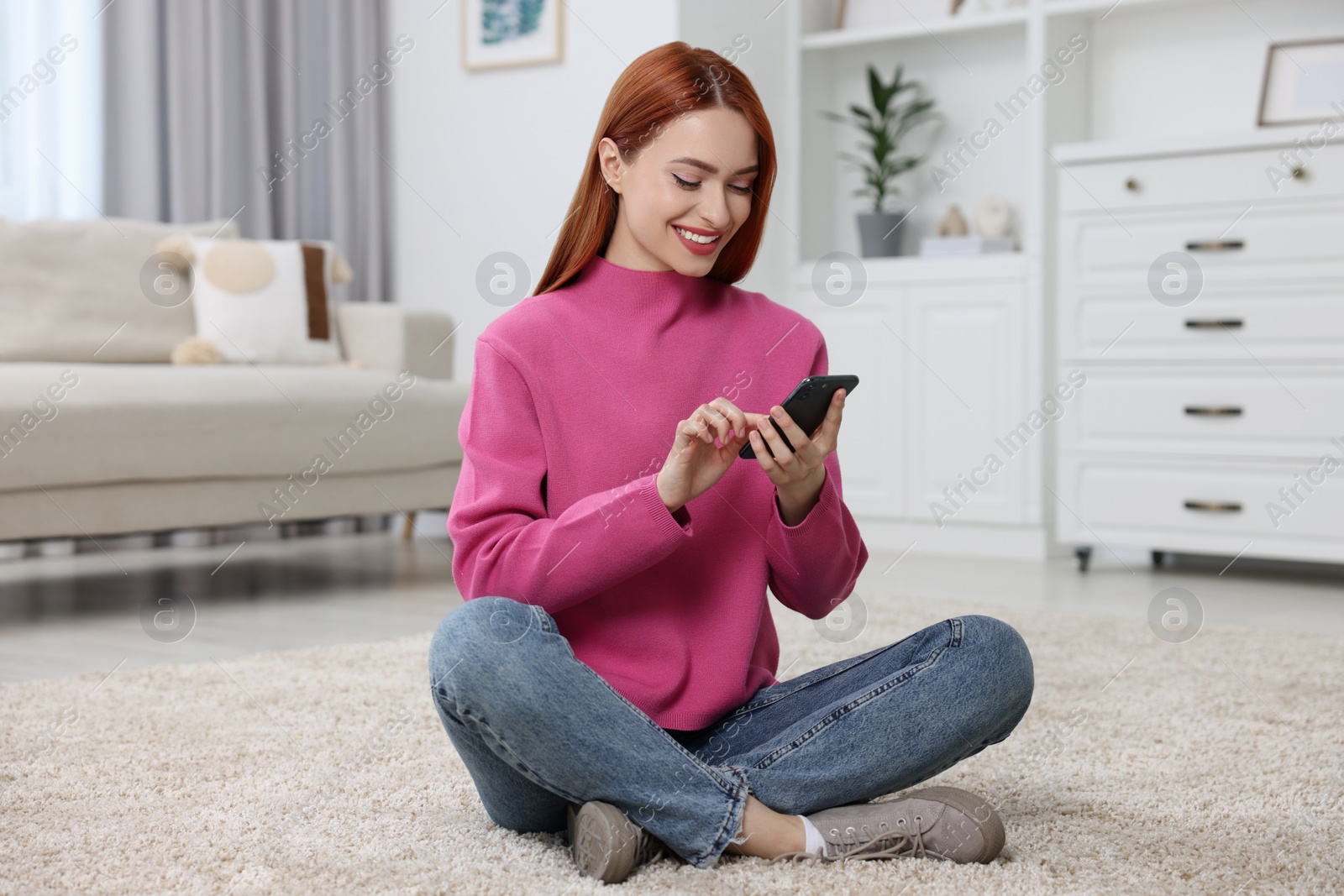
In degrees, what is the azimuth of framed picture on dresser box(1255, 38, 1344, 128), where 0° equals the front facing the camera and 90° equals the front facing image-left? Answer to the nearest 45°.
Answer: approximately 0°

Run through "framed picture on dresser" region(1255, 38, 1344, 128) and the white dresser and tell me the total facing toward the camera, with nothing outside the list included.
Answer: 2

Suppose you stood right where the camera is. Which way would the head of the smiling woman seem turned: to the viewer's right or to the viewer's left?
to the viewer's right

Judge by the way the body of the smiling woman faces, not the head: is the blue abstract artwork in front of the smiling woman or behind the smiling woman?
behind

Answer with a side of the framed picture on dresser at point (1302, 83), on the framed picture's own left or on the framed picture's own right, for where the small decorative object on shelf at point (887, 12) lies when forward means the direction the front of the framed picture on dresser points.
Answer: on the framed picture's own right

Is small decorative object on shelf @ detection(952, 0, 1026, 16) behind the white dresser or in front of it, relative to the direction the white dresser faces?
behind

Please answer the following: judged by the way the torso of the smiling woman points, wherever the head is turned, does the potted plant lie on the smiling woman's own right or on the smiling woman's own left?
on the smiling woman's own left

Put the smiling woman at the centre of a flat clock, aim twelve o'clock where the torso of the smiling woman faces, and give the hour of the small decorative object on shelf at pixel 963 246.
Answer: The small decorative object on shelf is roughly at 8 o'clock from the smiling woman.
